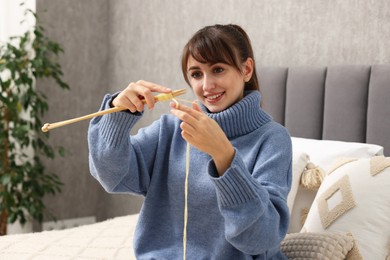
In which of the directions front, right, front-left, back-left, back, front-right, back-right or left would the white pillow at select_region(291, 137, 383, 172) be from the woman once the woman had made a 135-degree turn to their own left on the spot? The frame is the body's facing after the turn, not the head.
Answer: front-left

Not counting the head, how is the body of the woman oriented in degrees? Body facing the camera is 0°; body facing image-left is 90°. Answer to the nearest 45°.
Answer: approximately 45°

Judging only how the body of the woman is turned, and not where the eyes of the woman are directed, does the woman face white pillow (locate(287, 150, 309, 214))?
no

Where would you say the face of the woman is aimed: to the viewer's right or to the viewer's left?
to the viewer's left

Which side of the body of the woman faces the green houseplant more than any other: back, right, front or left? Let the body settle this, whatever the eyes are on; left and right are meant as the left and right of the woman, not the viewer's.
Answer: right

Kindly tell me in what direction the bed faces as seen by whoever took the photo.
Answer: facing the viewer and to the left of the viewer

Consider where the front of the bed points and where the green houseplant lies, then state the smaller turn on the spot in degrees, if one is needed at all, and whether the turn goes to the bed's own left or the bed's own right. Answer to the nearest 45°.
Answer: approximately 90° to the bed's own right
